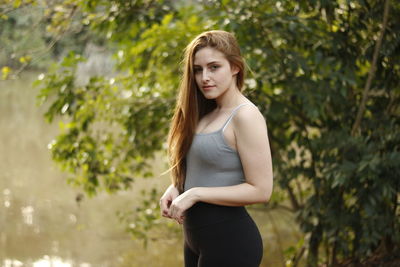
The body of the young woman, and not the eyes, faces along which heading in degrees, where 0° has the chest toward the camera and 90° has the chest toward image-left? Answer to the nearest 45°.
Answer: approximately 45°
